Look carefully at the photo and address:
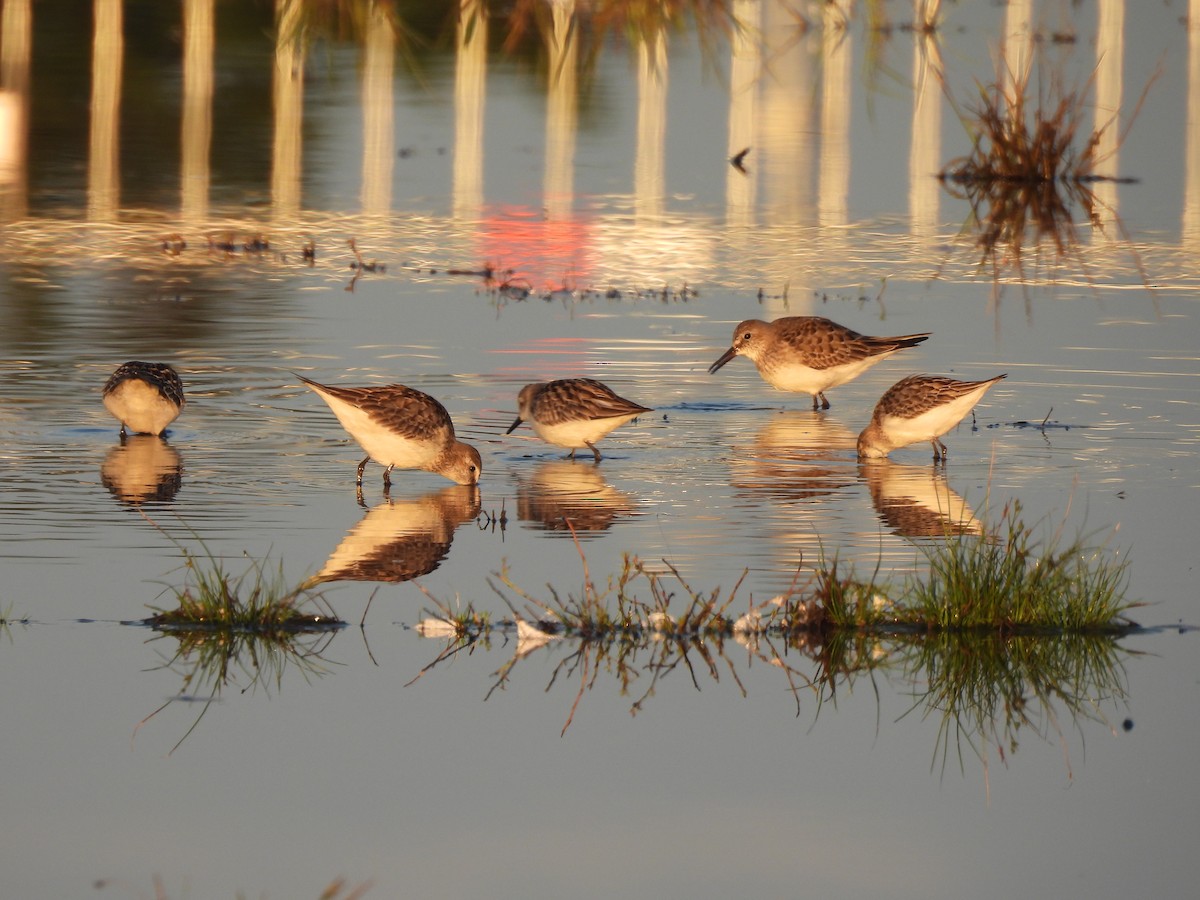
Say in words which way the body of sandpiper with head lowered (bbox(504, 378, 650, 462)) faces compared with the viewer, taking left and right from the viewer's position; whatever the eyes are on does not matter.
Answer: facing to the left of the viewer

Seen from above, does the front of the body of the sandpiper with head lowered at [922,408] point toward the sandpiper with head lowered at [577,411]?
yes

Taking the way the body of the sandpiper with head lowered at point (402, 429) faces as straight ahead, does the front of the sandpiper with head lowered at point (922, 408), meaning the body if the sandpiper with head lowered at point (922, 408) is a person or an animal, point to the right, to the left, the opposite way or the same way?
the opposite way

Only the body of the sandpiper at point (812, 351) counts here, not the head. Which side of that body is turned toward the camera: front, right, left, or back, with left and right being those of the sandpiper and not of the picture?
left

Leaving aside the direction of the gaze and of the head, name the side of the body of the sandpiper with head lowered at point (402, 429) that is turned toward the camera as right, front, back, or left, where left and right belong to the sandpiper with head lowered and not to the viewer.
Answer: right

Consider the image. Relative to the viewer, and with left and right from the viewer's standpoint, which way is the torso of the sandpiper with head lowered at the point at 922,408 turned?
facing to the left of the viewer

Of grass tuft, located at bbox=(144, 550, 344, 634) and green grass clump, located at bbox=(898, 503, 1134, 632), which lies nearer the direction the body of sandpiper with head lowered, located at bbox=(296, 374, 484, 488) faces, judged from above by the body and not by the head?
the green grass clump

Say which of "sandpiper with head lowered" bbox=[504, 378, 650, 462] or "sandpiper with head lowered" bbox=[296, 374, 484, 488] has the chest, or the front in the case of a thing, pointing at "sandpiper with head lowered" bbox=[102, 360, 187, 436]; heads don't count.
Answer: "sandpiper with head lowered" bbox=[504, 378, 650, 462]

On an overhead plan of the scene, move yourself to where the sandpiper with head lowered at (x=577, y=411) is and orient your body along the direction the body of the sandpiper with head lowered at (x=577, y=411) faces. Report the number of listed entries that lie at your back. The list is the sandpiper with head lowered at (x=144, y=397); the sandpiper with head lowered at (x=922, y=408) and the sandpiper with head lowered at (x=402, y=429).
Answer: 1

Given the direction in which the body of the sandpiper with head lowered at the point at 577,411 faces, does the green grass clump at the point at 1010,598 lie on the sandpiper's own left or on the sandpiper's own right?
on the sandpiper's own left

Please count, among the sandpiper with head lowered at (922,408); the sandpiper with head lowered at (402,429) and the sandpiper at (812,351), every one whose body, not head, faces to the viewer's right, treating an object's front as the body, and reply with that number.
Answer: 1

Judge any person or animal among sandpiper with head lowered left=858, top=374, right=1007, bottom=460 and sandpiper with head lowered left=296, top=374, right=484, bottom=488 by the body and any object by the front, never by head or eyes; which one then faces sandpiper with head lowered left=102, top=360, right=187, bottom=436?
sandpiper with head lowered left=858, top=374, right=1007, bottom=460

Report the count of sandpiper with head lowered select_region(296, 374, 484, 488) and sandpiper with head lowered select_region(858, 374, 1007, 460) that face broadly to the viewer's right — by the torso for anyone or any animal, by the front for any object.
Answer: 1

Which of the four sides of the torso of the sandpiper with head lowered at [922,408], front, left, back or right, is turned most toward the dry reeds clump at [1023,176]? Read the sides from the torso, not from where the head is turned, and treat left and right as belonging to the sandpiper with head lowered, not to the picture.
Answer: right

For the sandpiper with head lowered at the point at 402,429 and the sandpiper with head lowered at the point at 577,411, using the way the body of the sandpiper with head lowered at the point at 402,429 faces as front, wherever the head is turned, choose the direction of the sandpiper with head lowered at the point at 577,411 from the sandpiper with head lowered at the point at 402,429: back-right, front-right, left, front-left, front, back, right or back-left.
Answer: front-left
